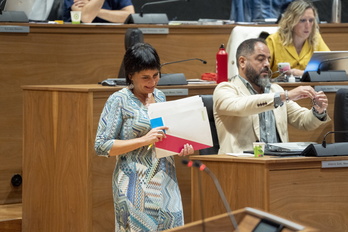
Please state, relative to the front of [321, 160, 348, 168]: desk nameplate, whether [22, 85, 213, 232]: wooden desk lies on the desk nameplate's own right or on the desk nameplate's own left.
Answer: on the desk nameplate's own right

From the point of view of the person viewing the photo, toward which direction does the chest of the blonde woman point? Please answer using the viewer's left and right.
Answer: facing the viewer and to the right of the viewer

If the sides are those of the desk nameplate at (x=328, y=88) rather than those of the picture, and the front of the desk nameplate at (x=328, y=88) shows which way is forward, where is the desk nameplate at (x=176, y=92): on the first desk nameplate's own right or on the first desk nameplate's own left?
on the first desk nameplate's own right

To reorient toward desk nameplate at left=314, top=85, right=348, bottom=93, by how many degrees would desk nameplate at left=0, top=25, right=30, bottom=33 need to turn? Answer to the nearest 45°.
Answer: approximately 45° to its left

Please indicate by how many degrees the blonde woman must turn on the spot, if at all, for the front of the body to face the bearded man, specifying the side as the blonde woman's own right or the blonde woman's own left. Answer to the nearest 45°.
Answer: approximately 45° to the blonde woman's own right

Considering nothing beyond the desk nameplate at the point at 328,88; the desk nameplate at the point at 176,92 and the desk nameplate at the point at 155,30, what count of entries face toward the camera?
3

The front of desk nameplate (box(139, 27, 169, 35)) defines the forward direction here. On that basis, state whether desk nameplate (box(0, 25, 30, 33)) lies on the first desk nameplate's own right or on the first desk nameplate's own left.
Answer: on the first desk nameplate's own right
